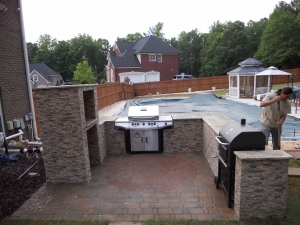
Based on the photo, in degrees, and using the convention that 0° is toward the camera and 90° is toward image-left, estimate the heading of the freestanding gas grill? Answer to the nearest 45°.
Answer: approximately 0°

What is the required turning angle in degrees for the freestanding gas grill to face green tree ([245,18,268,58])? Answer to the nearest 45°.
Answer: approximately 135° to its left

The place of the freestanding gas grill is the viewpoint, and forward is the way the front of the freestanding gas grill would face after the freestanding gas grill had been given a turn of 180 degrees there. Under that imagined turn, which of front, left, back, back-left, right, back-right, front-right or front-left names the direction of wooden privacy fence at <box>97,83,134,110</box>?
front

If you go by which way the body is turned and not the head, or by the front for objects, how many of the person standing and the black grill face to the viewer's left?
1

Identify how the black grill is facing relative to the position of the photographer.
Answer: facing to the left of the viewer

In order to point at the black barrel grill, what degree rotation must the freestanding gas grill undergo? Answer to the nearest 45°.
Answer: approximately 45° to its left
